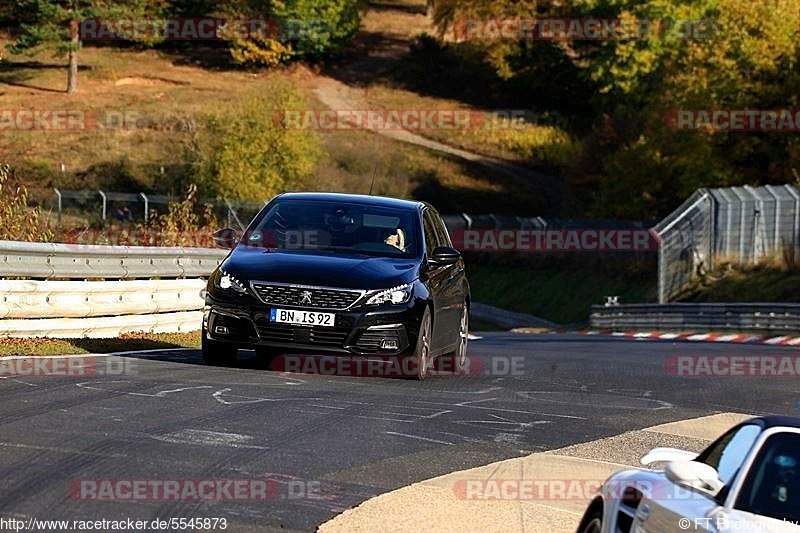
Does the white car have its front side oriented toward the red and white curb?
no

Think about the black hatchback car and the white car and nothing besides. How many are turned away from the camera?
0

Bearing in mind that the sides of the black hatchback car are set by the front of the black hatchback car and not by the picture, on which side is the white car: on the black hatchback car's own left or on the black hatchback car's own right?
on the black hatchback car's own left

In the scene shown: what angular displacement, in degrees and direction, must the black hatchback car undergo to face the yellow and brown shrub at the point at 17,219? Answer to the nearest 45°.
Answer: approximately 90° to its right

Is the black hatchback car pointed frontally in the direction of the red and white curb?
no

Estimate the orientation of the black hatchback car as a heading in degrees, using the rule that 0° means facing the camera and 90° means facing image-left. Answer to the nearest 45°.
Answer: approximately 45°

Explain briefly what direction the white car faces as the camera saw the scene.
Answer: facing the viewer and to the left of the viewer

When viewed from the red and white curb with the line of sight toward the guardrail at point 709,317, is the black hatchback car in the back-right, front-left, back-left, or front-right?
back-left

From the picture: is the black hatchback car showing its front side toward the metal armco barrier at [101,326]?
no

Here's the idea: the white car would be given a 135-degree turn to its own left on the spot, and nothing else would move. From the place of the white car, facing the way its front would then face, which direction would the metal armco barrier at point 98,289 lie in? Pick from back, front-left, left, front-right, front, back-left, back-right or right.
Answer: back-left

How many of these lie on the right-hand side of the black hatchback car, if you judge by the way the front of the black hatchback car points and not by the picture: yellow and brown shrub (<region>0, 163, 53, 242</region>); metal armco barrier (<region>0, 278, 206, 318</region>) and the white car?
2

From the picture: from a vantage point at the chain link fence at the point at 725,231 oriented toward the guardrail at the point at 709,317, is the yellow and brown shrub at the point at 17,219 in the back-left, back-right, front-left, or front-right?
front-right

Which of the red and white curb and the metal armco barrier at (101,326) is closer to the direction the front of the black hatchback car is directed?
the metal armco barrier

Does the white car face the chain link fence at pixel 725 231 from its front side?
no
